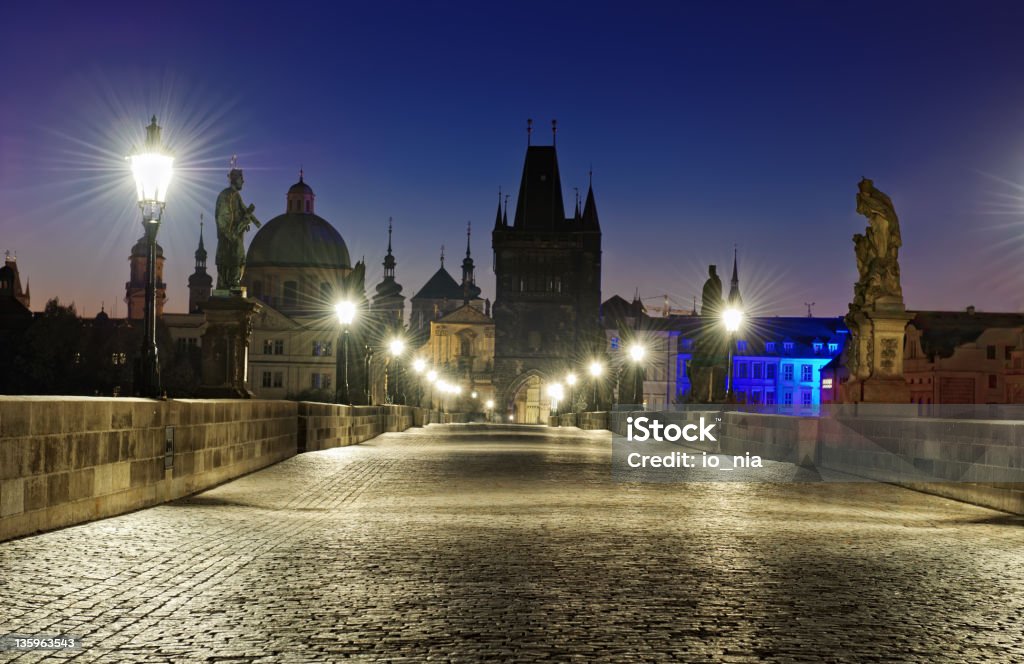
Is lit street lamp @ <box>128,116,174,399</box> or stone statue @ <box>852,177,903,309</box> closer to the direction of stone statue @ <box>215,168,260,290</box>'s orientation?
the stone statue

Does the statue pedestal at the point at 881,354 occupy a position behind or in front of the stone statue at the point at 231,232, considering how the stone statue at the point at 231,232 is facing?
in front

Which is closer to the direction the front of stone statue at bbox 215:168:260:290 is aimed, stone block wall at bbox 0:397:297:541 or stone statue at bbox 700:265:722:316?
the stone statue

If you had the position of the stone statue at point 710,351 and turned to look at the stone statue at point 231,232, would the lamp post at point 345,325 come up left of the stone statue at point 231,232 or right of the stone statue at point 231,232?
right

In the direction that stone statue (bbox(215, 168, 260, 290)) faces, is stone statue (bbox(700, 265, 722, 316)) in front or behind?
in front

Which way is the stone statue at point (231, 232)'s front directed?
to the viewer's right

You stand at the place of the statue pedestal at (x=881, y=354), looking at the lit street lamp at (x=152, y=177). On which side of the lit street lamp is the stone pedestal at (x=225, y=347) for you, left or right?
right

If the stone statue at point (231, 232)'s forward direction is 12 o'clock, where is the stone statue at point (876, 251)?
the stone statue at point (876, 251) is roughly at 1 o'clock from the stone statue at point (231, 232).

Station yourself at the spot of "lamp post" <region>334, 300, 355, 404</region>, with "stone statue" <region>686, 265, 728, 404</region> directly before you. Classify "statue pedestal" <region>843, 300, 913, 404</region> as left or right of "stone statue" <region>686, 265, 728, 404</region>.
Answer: right

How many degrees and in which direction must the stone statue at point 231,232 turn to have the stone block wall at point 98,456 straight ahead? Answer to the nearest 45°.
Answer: approximately 90° to its right
